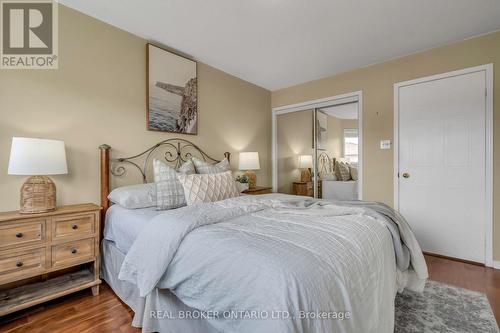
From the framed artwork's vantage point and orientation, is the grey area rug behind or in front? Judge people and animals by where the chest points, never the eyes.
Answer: in front

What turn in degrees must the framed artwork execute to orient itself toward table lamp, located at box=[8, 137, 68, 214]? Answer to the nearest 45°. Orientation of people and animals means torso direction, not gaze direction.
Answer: approximately 90° to its right

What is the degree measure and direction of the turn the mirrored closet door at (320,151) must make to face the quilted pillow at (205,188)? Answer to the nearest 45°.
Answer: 0° — it already faces it

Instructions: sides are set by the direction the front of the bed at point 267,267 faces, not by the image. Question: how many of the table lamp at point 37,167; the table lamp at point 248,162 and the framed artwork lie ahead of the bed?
0

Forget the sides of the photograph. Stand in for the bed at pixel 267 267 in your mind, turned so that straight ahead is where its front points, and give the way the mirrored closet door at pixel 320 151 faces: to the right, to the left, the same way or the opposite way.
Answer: to the right

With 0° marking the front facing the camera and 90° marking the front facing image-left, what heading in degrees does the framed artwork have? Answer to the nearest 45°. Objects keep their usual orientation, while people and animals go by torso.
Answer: approximately 315°

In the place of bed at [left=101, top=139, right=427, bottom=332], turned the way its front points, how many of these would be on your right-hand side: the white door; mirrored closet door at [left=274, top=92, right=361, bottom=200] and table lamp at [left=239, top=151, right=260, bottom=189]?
0

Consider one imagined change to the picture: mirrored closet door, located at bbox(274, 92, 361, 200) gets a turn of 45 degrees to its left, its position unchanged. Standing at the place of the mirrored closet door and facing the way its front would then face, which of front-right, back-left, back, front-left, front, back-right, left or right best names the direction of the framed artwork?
front-right

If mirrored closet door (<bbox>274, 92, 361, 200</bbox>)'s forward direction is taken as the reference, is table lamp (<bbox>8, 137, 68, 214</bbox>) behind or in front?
in front

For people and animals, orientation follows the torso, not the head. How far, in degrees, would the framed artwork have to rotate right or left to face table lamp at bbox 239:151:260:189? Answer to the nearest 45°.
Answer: approximately 45° to its left

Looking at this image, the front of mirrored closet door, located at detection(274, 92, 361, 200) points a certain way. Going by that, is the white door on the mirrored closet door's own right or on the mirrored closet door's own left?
on the mirrored closet door's own left

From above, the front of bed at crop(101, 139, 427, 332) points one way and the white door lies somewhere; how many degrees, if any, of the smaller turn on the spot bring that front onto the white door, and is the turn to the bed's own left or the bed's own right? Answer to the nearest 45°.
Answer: approximately 90° to the bed's own left

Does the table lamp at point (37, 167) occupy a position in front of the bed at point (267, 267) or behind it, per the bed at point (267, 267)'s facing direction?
behind

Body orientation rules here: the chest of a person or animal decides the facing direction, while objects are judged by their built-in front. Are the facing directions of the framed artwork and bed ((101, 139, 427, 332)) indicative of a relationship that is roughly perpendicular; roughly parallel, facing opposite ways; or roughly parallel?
roughly parallel

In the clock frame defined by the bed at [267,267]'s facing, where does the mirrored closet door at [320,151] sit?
The mirrored closet door is roughly at 8 o'clock from the bed.

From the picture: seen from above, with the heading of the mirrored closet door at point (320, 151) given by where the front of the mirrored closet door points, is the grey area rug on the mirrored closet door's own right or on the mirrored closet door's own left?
on the mirrored closet door's own left

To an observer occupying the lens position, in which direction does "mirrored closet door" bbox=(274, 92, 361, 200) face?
facing the viewer and to the left of the viewer

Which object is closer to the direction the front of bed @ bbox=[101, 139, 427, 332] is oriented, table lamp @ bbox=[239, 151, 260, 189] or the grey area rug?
the grey area rug
